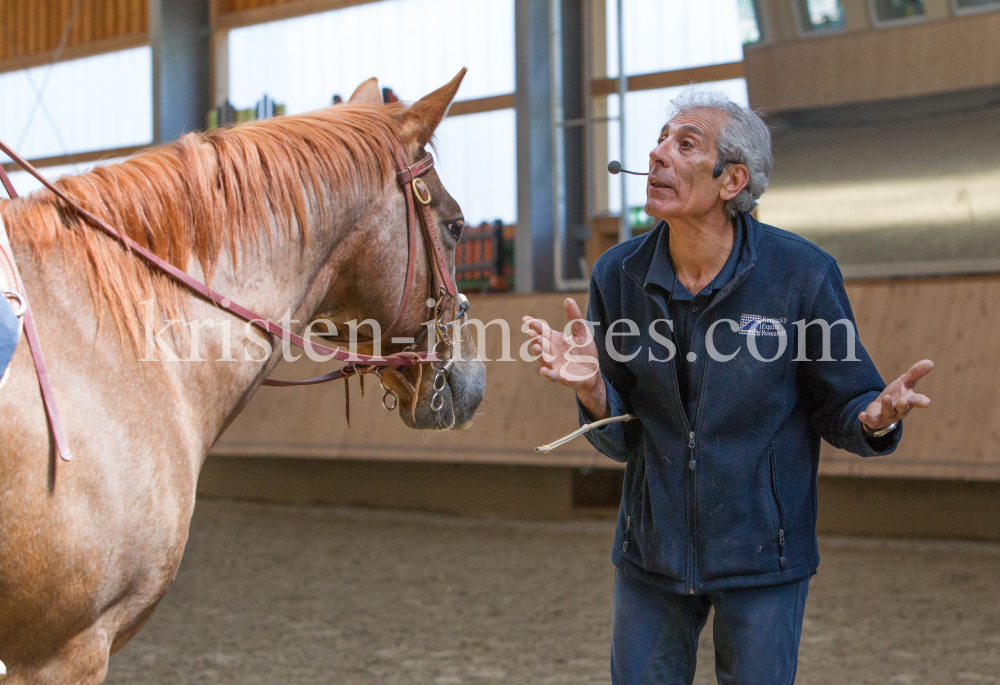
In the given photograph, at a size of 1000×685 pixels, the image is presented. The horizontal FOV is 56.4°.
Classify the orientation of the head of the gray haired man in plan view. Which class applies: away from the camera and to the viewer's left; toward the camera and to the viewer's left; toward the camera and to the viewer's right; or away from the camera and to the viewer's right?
toward the camera and to the viewer's left

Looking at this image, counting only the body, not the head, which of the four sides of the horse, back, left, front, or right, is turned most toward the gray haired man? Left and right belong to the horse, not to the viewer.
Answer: front

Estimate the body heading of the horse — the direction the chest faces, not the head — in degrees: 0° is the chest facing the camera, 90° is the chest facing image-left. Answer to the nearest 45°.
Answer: approximately 270°

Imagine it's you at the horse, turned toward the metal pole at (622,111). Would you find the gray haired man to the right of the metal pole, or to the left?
right

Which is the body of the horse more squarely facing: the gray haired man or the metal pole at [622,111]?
the gray haired man

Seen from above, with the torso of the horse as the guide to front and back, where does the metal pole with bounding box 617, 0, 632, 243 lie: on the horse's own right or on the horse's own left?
on the horse's own left
